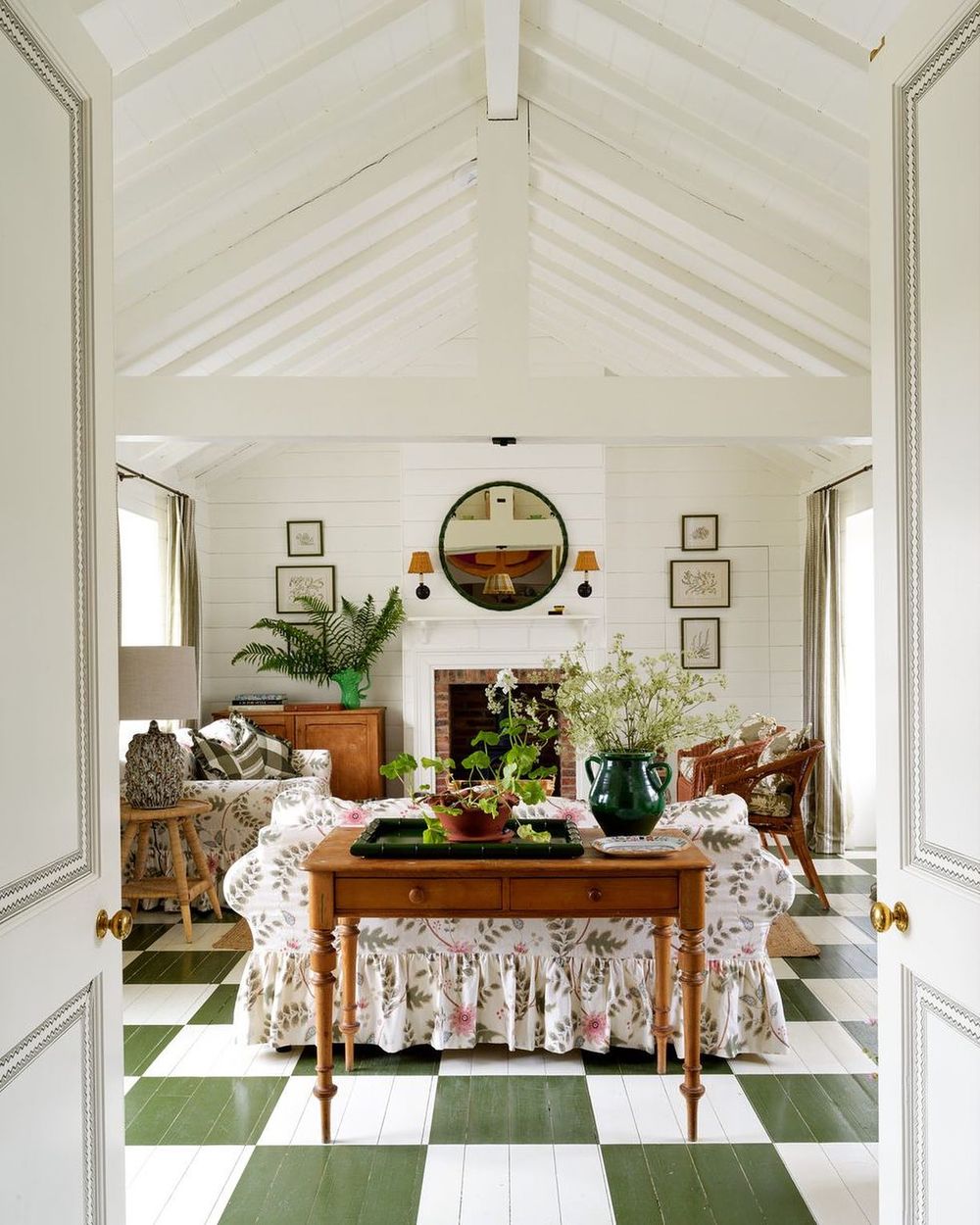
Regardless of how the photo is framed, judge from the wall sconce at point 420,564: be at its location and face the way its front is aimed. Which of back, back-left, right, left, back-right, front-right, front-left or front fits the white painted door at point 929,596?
front

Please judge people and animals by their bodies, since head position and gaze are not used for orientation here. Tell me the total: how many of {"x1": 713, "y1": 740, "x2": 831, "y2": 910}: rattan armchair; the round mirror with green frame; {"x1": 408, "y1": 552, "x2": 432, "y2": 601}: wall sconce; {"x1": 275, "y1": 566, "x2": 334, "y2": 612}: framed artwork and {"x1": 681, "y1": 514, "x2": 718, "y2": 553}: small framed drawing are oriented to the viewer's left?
1

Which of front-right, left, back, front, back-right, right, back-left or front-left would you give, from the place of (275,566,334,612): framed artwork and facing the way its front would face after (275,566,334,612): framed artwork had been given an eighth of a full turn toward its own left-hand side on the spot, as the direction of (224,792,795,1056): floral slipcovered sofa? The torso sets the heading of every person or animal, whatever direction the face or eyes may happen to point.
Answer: front-right

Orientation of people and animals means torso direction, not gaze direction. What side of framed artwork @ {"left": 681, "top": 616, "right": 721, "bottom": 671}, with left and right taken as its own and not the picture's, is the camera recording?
front

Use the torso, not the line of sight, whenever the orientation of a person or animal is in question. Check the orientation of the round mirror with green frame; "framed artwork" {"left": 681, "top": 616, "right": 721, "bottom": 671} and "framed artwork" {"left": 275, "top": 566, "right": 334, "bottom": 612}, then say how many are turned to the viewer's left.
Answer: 0

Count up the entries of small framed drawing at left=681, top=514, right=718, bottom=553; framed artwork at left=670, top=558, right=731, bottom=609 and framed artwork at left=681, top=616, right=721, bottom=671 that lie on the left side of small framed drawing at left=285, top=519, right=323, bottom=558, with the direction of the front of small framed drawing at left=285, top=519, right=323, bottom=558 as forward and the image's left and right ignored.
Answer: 3

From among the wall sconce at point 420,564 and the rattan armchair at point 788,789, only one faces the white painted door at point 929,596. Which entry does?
the wall sconce

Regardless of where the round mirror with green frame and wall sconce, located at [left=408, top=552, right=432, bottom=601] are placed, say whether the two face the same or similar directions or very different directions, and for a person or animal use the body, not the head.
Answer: same or similar directions

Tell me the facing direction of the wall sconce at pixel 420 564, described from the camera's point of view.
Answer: facing the viewer

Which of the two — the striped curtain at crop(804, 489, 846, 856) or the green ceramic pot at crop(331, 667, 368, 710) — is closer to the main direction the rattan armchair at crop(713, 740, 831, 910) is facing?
the green ceramic pot

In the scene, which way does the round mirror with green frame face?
toward the camera

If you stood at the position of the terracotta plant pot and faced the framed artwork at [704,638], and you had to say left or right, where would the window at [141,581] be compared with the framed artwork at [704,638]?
left

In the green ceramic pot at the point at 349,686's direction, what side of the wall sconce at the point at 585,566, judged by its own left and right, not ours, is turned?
right

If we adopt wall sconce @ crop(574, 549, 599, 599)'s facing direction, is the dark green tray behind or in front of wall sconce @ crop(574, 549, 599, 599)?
in front

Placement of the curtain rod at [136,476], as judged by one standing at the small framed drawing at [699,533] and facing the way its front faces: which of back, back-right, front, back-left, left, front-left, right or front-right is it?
front-right

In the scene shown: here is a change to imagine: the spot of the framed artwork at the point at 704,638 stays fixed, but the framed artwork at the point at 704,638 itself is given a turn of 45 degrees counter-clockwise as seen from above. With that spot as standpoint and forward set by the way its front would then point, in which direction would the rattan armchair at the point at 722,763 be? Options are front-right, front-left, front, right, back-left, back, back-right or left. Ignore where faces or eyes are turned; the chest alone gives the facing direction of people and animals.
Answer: front-right

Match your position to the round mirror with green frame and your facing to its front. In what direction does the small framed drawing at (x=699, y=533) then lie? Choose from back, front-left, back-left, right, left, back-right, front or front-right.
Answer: left

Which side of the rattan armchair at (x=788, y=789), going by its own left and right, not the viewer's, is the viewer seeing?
left
